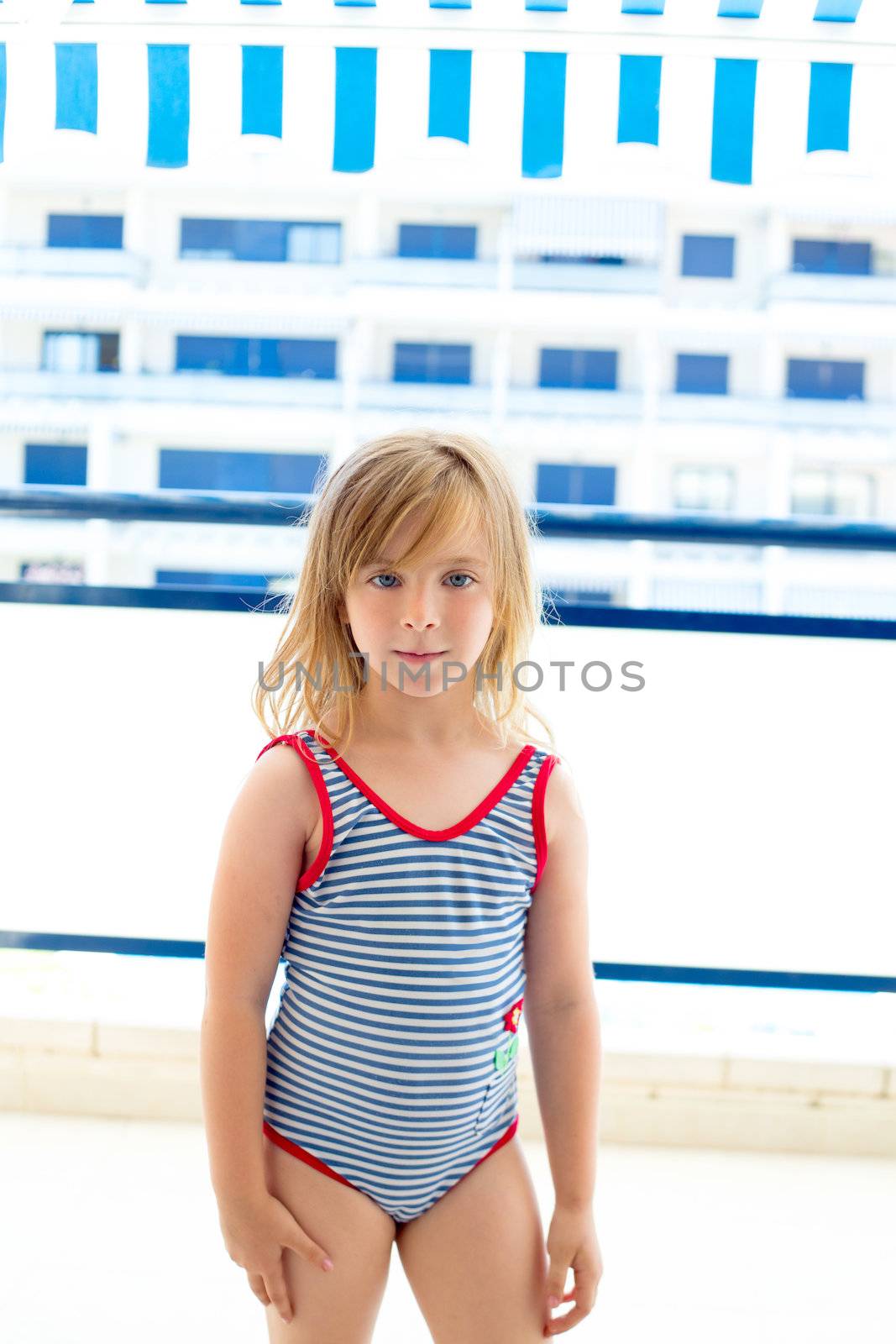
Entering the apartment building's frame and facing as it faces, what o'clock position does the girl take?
The girl is roughly at 12 o'clock from the apartment building.

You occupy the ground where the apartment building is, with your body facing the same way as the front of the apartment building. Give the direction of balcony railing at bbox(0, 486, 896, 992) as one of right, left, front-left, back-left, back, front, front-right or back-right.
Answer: front

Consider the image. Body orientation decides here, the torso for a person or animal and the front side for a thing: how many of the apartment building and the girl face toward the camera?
2

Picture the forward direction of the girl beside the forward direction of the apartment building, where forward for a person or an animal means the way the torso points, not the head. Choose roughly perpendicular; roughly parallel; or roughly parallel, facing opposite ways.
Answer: roughly parallel

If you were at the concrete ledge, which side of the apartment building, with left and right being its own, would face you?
front

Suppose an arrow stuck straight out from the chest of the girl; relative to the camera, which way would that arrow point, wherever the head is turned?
toward the camera

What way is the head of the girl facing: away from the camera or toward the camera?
toward the camera

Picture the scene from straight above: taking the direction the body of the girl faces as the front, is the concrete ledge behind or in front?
behind

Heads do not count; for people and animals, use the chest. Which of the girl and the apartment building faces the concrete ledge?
the apartment building

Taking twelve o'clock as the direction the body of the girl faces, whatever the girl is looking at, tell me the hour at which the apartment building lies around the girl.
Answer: The apartment building is roughly at 6 o'clock from the girl.

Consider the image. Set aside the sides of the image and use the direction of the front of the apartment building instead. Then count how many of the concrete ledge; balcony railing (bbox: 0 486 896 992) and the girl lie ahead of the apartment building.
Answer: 3
